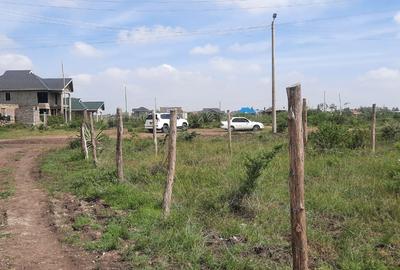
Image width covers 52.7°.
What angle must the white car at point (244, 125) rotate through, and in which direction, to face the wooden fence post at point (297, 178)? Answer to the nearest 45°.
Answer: approximately 90° to its right

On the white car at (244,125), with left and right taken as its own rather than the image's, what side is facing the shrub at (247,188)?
right

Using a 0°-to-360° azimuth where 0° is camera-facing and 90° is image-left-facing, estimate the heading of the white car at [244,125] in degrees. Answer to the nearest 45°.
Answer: approximately 270°

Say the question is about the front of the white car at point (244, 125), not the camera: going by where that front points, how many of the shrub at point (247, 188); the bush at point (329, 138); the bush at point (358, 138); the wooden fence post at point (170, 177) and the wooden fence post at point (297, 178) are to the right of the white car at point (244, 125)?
5

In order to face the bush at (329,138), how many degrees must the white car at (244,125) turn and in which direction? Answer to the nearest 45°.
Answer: approximately 90° to its right

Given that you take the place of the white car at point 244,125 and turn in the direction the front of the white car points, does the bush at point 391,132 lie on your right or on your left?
on your right

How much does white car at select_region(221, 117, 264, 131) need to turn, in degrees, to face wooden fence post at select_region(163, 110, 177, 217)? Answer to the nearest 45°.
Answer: approximately 90° to its right

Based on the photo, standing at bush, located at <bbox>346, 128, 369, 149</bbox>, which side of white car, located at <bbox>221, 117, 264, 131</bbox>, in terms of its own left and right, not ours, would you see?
right
